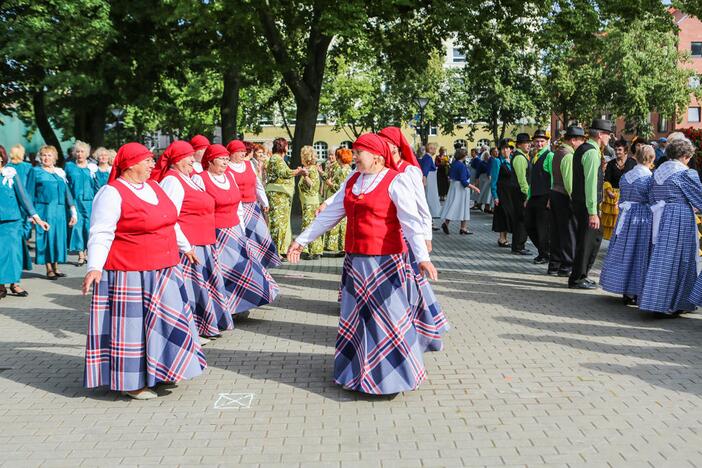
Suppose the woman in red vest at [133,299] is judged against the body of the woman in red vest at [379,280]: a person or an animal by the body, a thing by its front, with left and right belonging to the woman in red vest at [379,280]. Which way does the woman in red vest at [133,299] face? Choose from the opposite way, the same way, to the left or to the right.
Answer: to the left

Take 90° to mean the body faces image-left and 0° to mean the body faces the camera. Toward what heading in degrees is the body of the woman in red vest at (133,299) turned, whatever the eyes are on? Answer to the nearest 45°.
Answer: approximately 315°

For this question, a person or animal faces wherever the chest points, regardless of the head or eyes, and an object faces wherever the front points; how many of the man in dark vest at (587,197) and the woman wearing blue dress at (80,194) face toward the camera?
1

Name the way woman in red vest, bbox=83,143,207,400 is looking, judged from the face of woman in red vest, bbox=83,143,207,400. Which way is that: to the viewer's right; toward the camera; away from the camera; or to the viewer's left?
to the viewer's right

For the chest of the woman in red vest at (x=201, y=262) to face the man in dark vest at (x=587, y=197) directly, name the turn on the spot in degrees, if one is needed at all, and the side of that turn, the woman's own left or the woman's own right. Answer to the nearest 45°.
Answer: approximately 45° to the woman's own left

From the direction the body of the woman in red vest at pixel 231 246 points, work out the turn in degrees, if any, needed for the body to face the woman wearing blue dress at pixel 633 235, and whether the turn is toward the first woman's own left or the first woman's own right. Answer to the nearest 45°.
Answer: approximately 45° to the first woman's own left

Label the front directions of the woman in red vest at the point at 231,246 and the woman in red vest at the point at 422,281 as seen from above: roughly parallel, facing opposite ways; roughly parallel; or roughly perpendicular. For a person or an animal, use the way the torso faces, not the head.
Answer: roughly perpendicular

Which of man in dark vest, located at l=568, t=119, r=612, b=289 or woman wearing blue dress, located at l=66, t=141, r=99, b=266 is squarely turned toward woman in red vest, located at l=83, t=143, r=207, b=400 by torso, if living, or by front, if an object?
the woman wearing blue dress

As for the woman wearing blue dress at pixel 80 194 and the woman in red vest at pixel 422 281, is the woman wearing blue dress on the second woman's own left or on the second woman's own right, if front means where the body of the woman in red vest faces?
on the second woman's own right

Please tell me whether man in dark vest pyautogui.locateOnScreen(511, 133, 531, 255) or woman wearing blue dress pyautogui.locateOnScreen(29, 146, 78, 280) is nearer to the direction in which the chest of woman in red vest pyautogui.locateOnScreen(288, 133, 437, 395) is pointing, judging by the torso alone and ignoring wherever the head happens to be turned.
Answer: the woman wearing blue dress

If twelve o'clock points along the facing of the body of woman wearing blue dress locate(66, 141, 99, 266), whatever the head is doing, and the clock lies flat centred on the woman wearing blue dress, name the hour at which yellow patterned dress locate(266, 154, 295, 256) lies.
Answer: The yellow patterned dress is roughly at 10 o'clock from the woman wearing blue dress.

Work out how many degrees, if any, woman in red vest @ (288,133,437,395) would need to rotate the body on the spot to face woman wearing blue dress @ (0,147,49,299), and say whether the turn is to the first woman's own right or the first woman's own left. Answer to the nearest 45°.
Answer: approximately 90° to the first woman's own right
